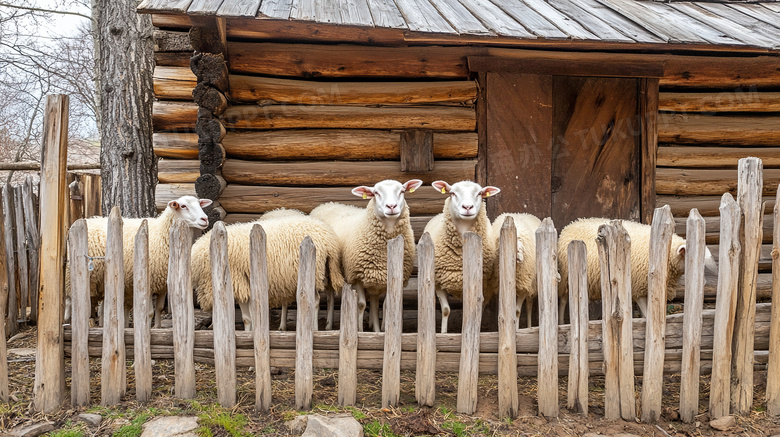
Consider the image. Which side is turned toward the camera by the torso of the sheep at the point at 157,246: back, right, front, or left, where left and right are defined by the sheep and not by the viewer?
right

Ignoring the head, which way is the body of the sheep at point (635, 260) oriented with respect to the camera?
to the viewer's right

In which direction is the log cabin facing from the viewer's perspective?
toward the camera

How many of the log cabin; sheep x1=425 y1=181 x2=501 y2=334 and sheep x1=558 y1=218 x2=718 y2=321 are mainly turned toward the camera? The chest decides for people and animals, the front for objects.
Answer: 2

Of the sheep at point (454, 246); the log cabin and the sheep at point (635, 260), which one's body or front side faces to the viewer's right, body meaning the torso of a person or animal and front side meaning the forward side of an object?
the sheep at point (635, 260)

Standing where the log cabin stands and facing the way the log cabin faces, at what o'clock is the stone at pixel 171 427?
The stone is roughly at 1 o'clock from the log cabin.

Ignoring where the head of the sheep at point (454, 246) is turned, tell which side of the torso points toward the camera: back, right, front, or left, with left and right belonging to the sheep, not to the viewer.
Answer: front

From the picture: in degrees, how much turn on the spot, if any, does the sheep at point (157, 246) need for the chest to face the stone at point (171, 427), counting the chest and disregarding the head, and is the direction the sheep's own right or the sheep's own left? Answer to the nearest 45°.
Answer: approximately 90° to the sheep's own right

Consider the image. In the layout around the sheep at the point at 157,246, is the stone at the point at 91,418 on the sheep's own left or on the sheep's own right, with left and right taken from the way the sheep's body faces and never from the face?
on the sheep's own right

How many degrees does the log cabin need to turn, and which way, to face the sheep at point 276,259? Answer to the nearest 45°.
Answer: approximately 45° to its right

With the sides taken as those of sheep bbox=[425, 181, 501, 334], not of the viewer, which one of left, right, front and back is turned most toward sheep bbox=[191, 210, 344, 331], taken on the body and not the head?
right

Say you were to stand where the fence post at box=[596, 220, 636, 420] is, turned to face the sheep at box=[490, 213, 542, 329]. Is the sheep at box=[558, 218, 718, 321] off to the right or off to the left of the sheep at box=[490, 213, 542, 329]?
right
